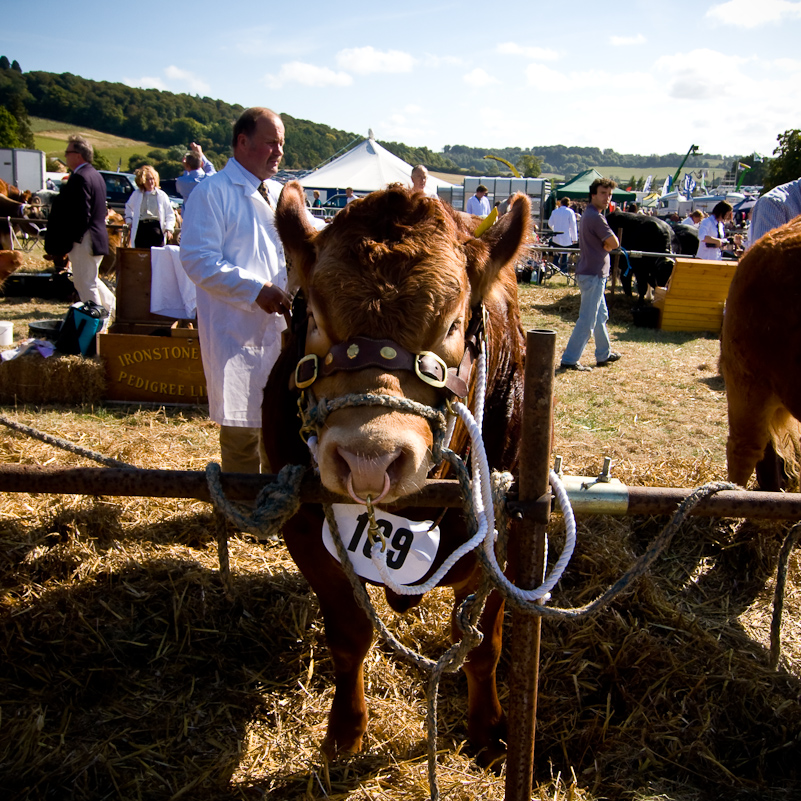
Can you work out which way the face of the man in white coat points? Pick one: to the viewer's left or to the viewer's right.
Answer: to the viewer's right

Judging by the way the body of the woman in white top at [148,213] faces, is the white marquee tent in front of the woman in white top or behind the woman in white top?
behind

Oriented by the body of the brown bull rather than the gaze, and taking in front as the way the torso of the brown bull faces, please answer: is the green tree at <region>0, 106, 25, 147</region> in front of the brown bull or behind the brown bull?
behind

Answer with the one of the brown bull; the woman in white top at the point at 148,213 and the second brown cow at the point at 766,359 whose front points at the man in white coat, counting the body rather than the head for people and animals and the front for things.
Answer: the woman in white top

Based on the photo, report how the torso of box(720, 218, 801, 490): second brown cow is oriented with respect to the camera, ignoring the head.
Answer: away from the camera

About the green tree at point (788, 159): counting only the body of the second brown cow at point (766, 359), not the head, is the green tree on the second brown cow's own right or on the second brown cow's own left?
on the second brown cow's own left
